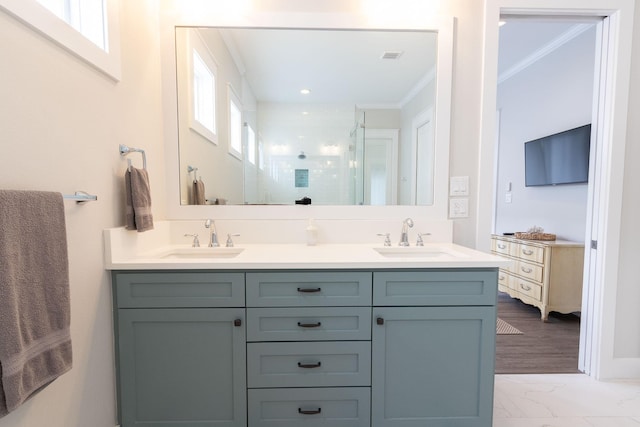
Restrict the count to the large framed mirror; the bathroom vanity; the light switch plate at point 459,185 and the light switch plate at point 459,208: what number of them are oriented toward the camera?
4

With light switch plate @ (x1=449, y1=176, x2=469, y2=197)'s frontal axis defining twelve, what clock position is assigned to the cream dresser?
The cream dresser is roughly at 7 o'clock from the light switch plate.

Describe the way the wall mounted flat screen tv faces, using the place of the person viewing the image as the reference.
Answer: facing the viewer and to the left of the viewer

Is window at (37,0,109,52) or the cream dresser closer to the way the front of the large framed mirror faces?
the window

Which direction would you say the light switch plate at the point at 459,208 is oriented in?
toward the camera

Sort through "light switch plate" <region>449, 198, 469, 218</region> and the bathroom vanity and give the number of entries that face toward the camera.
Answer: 2

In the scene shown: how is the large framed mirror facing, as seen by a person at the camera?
facing the viewer

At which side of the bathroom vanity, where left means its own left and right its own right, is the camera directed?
front

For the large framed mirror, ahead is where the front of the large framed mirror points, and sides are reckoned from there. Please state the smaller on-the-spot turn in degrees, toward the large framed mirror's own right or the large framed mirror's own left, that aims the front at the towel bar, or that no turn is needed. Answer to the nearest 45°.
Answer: approximately 45° to the large framed mirror's own right

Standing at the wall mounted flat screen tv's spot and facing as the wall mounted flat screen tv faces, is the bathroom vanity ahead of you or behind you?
ahead

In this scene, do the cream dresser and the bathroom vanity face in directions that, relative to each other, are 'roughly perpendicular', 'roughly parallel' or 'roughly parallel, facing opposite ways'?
roughly perpendicular
